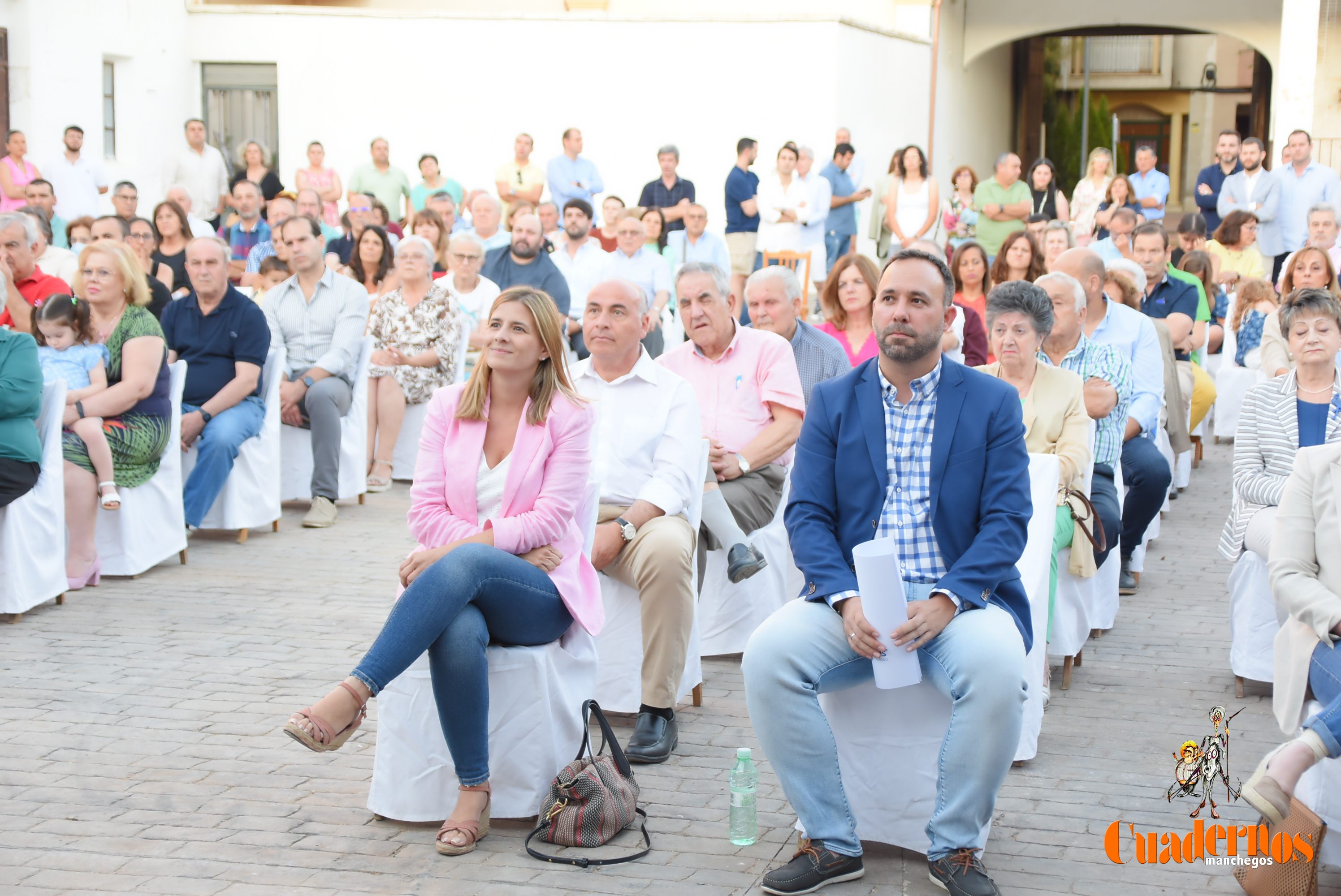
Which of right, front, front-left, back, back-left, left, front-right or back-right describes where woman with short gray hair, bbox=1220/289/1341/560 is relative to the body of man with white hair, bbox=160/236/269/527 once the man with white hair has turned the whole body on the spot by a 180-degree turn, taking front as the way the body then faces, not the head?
right

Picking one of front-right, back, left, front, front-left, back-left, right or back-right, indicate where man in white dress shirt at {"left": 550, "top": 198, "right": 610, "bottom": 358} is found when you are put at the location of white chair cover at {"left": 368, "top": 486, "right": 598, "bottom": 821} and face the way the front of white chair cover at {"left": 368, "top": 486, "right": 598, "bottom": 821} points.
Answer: back-right

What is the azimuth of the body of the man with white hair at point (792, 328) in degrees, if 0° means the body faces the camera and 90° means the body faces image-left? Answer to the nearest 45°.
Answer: approximately 45°

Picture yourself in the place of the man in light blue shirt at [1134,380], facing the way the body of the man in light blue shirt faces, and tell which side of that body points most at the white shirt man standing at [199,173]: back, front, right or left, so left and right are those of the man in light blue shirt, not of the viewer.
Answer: right

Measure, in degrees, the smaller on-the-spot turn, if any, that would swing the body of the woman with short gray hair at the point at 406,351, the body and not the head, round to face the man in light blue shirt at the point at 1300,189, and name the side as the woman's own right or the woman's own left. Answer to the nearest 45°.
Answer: approximately 180°

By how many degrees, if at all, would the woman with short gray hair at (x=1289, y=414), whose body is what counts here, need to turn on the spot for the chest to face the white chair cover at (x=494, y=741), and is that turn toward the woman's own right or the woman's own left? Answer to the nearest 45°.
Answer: approximately 45° to the woman's own right

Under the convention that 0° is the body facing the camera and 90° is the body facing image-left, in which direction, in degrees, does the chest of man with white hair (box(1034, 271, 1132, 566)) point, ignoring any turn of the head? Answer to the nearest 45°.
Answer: approximately 45°

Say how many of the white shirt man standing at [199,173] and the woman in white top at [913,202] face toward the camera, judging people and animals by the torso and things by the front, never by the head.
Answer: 2

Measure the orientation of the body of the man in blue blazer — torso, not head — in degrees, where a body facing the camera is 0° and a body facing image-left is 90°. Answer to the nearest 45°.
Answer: approximately 0°
